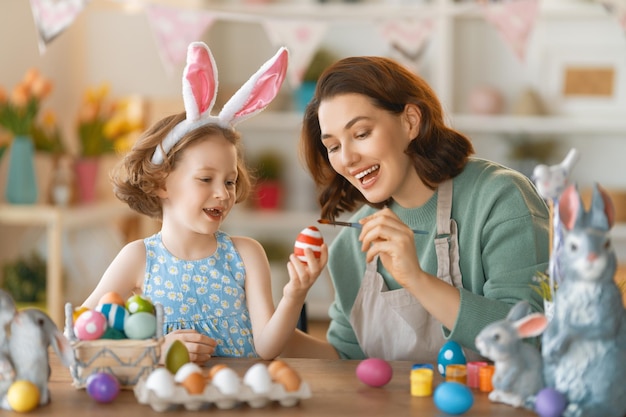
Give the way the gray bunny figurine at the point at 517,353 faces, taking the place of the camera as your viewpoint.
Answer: facing to the left of the viewer

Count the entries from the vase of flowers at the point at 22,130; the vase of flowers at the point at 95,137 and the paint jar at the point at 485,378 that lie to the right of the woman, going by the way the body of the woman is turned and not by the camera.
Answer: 2

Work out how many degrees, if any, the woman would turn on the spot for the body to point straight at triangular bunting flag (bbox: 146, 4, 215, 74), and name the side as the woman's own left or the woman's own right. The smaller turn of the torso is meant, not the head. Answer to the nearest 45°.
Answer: approximately 90° to the woman's own right

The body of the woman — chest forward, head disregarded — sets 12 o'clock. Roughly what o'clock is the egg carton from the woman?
The egg carton is roughly at 11 o'clock from the woman.

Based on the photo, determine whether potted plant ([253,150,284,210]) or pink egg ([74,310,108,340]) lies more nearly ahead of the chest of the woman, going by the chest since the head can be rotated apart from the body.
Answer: the pink egg

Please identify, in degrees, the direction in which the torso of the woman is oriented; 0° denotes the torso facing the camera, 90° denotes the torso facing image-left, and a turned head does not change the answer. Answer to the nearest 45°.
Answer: approximately 45°
